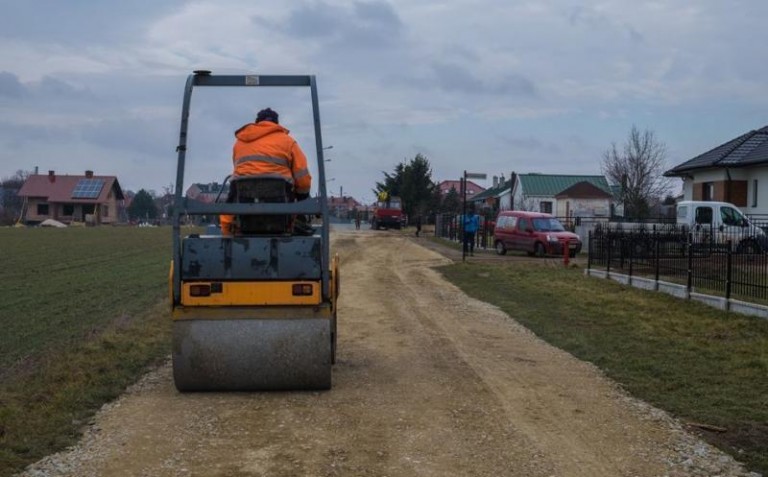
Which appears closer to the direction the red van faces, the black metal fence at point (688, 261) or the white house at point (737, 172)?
the black metal fence

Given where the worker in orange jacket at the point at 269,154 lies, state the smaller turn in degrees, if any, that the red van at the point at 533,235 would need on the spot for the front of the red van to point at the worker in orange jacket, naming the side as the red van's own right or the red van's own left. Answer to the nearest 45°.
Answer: approximately 45° to the red van's own right

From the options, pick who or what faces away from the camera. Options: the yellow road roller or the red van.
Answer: the yellow road roller

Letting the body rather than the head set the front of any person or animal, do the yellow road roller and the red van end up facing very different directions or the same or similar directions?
very different directions

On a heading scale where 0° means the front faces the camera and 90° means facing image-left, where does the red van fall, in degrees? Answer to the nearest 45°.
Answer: approximately 315°

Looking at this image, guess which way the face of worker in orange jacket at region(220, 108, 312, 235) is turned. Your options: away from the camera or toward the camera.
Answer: away from the camera

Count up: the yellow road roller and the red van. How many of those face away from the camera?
1

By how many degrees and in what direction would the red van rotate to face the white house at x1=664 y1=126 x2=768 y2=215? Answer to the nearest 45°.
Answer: approximately 90° to its left

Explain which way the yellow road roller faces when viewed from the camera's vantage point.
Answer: facing away from the viewer
